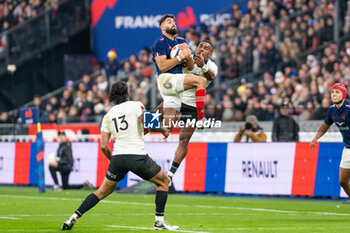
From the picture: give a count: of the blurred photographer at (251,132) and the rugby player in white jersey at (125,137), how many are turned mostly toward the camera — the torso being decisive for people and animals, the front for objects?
1

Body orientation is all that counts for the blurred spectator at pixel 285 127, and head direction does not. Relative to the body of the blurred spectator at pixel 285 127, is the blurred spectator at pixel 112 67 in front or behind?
behind

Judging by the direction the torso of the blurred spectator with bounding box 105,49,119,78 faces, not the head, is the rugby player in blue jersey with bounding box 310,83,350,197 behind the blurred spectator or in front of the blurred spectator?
in front

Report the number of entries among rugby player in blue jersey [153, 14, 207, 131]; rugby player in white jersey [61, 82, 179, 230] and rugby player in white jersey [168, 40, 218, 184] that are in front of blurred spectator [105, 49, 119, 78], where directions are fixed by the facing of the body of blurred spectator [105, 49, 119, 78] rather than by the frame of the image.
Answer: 3

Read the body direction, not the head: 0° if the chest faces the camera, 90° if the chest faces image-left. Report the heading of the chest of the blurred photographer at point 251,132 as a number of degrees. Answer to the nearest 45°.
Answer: approximately 0°

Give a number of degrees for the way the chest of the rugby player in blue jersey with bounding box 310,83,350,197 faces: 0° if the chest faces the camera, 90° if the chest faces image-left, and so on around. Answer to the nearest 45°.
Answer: approximately 45°

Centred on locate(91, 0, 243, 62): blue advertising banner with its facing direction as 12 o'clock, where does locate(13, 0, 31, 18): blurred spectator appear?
The blurred spectator is roughly at 3 o'clock from the blue advertising banner.

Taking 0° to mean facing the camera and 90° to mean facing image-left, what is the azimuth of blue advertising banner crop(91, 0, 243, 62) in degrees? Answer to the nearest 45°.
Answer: approximately 0°

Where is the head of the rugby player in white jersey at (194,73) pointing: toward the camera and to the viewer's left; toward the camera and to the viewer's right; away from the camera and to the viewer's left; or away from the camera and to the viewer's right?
toward the camera and to the viewer's left

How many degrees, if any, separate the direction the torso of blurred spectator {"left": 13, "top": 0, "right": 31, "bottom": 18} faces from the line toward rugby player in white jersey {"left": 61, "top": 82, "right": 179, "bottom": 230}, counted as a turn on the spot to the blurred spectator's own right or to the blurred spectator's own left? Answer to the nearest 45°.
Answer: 0° — they already face them
